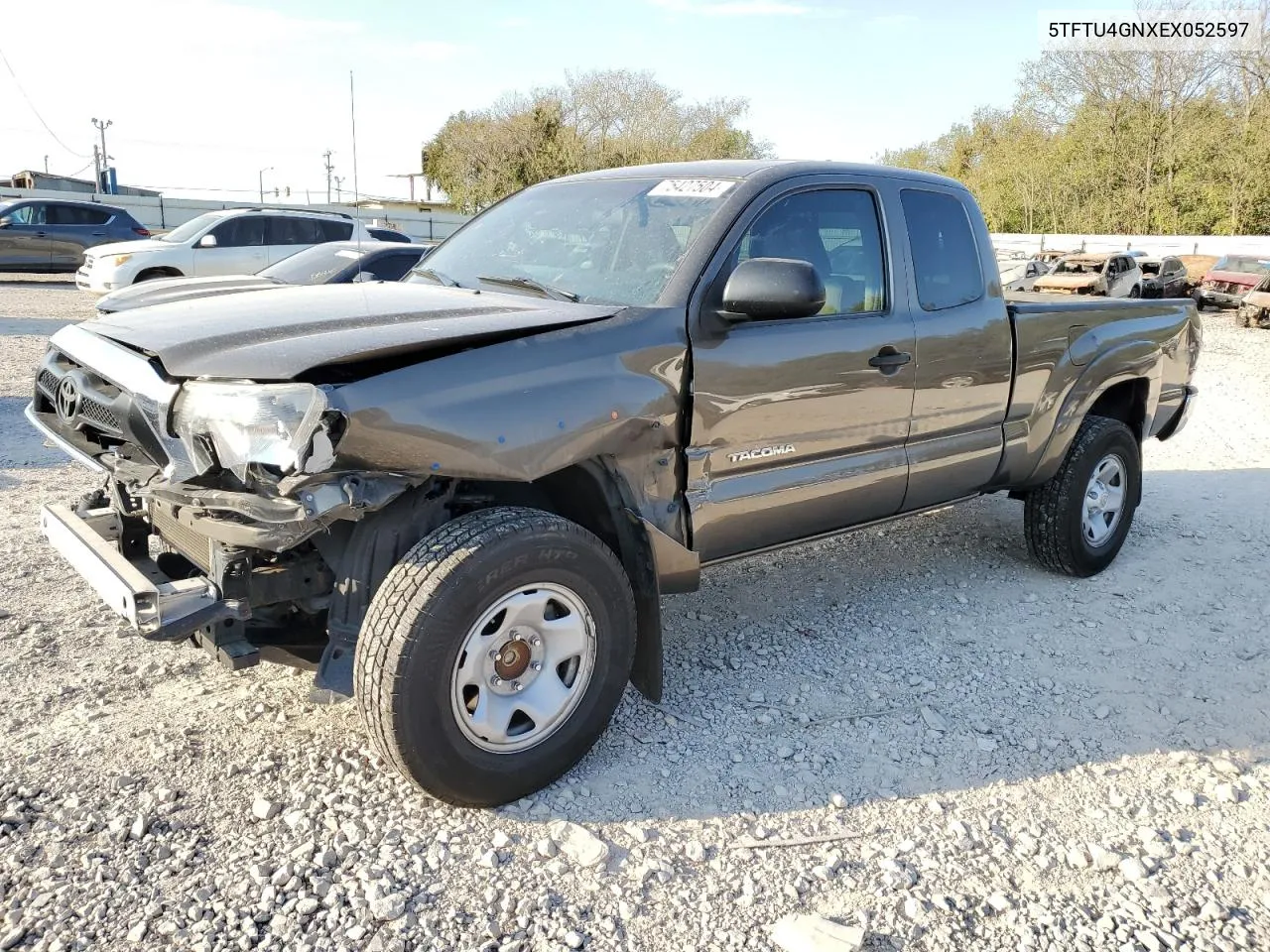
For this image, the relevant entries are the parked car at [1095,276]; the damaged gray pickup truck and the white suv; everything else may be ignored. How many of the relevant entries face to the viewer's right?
0

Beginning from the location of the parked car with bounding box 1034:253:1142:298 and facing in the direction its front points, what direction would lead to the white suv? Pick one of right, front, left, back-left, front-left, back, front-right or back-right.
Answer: front

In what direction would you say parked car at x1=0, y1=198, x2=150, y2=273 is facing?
to the viewer's left

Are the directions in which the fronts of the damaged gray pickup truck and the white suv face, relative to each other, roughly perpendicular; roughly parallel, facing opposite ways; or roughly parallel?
roughly parallel

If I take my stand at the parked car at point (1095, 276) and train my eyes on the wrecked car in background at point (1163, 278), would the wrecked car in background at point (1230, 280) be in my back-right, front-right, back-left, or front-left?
front-right

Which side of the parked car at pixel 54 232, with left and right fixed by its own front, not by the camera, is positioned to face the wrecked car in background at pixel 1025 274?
back

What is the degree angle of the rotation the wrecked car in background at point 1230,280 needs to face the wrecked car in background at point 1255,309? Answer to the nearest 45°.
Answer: approximately 45° to its left

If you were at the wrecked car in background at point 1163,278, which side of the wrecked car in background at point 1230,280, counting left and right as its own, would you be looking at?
right

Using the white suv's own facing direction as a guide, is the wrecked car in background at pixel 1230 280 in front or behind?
behind

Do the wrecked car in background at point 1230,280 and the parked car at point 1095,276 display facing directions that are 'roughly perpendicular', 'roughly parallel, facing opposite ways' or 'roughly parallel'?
roughly parallel

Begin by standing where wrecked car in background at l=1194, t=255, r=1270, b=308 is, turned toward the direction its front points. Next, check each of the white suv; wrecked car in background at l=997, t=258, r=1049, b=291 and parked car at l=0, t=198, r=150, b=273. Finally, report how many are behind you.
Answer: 0

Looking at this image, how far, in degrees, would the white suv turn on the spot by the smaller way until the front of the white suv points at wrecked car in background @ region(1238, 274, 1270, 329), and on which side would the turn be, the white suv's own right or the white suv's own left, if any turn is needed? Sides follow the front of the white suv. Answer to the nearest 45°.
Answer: approximately 135° to the white suv's own left

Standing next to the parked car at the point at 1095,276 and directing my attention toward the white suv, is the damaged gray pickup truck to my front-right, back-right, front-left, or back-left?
front-left
